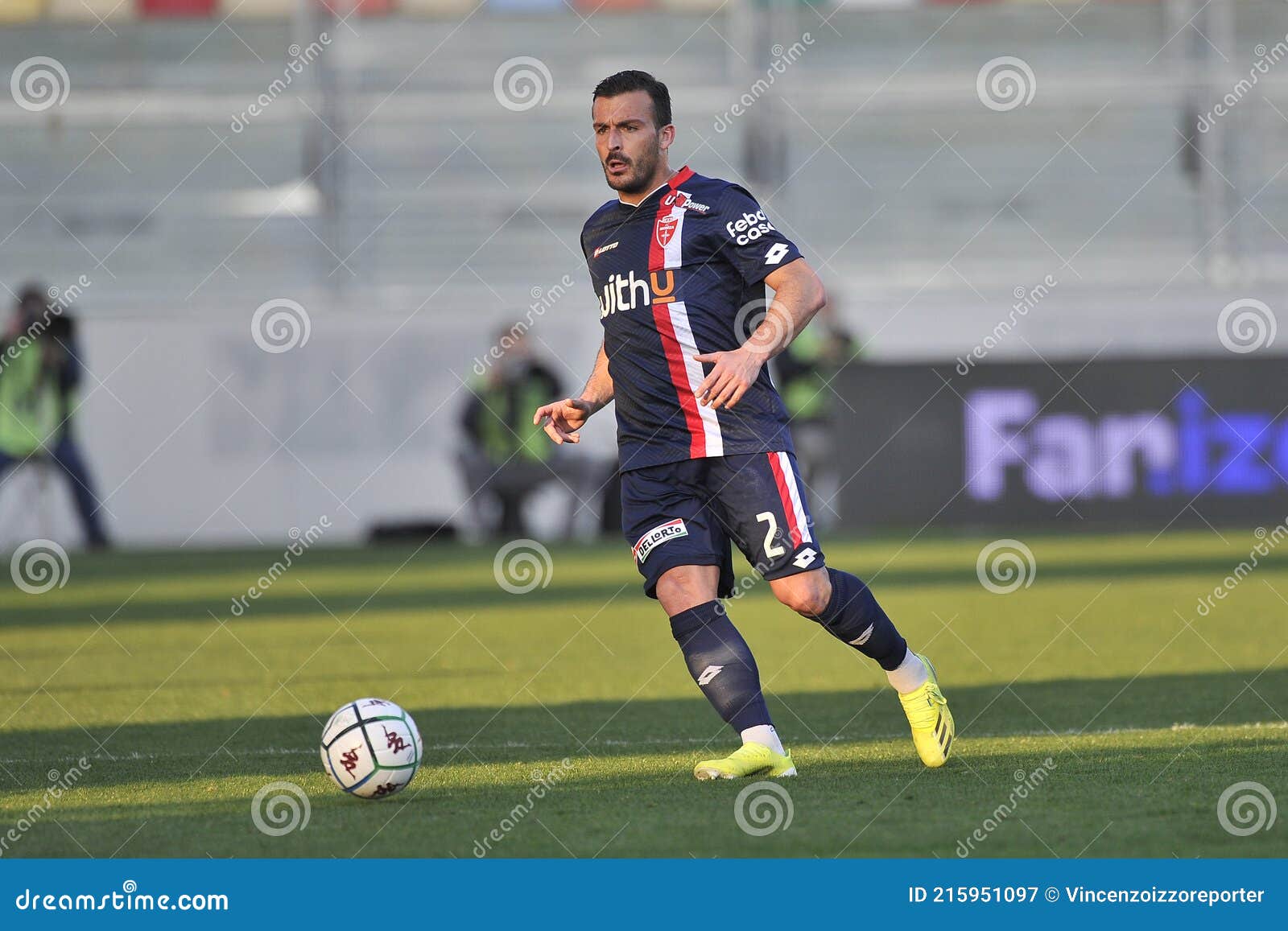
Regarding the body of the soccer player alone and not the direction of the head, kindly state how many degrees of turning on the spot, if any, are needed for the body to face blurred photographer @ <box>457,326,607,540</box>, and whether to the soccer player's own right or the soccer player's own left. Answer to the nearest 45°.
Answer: approximately 135° to the soccer player's own right

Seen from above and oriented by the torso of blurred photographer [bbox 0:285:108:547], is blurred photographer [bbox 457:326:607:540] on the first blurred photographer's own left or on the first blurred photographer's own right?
on the first blurred photographer's own left

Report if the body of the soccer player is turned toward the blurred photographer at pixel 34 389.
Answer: no

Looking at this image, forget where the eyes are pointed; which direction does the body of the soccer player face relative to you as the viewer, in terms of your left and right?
facing the viewer and to the left of the viewer

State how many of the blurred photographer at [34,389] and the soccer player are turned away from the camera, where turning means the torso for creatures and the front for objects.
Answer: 0

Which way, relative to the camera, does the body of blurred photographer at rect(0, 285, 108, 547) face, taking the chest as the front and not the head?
toward the camera

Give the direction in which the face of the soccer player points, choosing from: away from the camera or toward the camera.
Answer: toward the camera

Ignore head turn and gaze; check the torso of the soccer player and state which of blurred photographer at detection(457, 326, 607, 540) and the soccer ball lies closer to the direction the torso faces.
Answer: the soccer ball

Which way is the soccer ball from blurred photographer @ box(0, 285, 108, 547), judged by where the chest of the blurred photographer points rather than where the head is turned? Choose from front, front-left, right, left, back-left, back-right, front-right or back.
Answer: front

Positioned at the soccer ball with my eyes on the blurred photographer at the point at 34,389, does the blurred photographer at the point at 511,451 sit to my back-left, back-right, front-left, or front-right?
front-right

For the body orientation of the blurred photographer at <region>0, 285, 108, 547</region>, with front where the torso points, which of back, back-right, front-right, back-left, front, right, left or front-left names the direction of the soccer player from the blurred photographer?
front

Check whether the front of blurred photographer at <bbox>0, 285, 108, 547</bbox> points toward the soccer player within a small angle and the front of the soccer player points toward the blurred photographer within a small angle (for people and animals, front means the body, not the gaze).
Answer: no

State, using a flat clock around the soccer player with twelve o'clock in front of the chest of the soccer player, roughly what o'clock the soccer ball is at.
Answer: The soccer ball is roughly at 1 o'clock from the soccer player.
